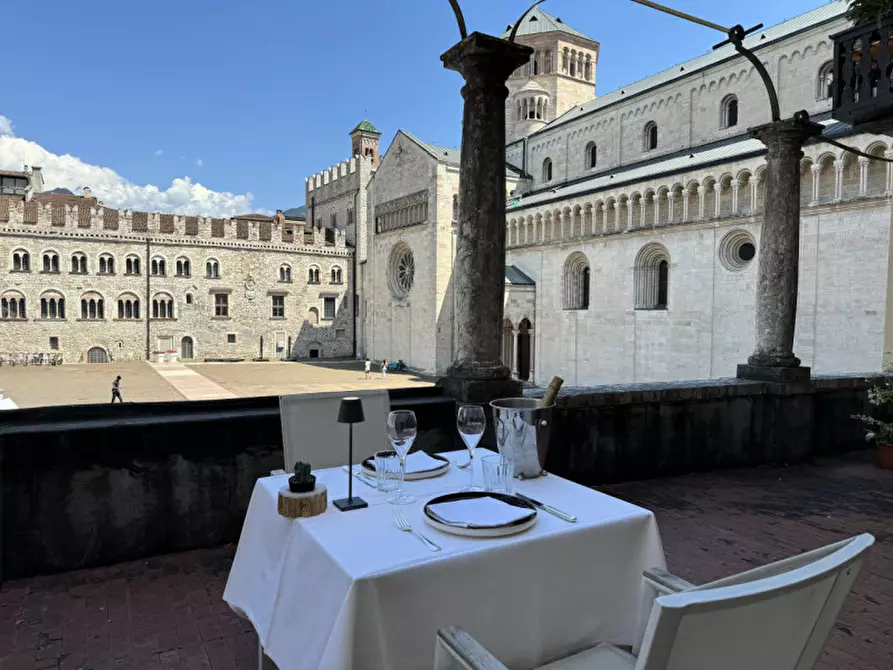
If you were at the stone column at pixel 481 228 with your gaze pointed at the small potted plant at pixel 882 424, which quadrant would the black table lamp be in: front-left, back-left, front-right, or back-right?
back-right

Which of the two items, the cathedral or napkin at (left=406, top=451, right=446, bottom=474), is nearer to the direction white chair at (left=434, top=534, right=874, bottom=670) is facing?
the napkin

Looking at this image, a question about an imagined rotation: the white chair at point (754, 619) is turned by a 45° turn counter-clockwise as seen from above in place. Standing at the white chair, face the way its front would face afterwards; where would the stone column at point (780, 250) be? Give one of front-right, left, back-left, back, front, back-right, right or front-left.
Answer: right

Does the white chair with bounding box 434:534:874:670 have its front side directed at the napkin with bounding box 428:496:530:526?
yes

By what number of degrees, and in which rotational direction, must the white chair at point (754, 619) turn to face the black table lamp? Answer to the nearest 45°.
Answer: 0° — it already faces it

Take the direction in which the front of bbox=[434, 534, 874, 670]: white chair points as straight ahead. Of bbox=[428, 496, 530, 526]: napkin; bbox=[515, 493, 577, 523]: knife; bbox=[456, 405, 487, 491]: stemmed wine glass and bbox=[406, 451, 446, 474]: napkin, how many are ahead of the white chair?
4

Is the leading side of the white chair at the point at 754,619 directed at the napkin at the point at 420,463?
yes

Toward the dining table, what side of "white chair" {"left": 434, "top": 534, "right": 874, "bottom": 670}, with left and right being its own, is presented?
front
